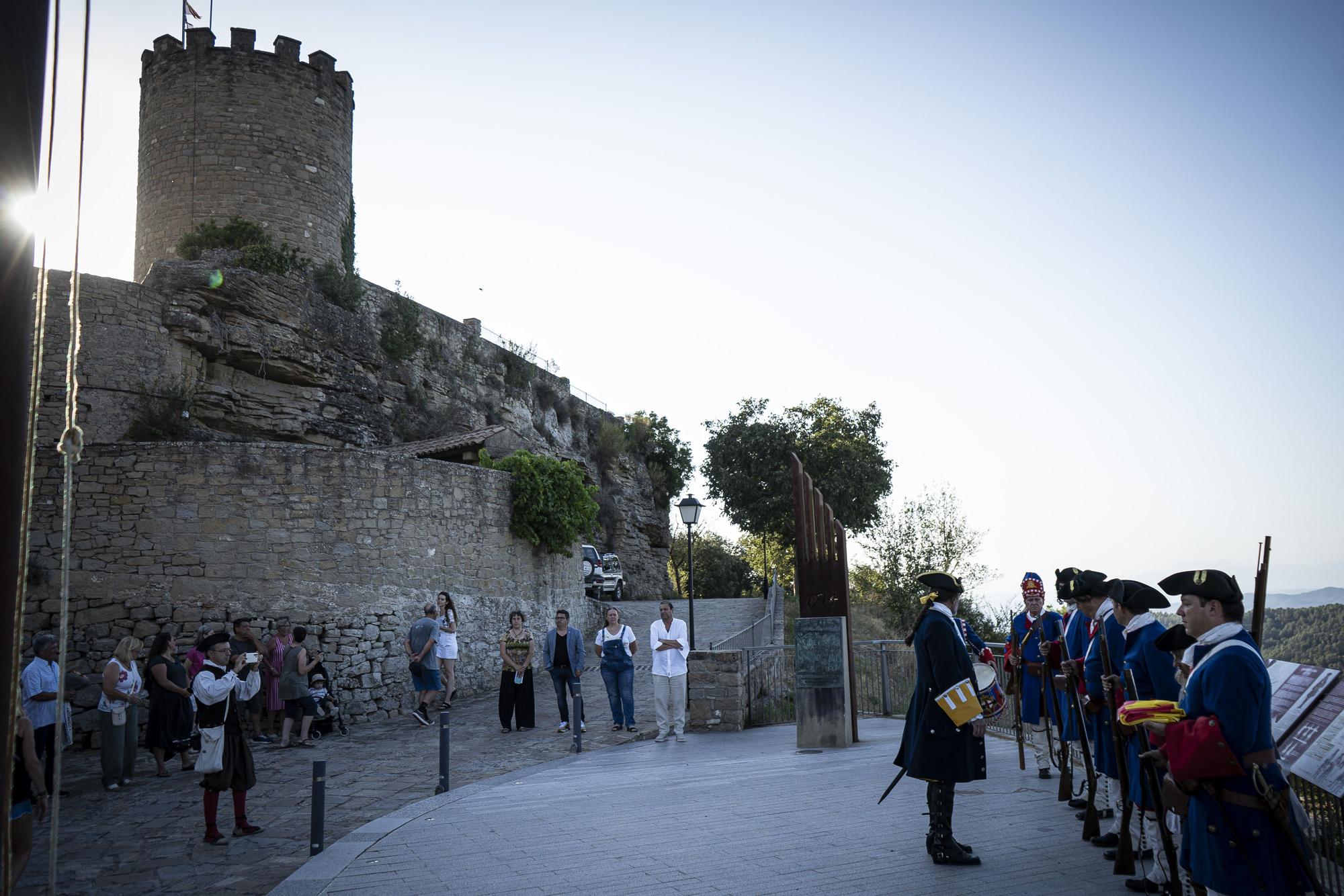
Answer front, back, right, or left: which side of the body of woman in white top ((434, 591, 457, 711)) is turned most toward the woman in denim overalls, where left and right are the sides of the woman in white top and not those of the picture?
left

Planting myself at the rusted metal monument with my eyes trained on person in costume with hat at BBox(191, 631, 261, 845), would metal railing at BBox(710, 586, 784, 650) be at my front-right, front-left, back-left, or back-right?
back-right

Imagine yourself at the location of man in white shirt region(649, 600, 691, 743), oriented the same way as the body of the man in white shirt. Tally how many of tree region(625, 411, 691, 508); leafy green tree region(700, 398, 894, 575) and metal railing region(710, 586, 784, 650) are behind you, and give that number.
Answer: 3

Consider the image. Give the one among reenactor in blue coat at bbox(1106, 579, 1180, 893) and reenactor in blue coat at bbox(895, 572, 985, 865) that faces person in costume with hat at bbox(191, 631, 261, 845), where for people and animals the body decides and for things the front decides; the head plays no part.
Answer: reenactor in blue coat at bbox(1106, 579, 1180, 893)

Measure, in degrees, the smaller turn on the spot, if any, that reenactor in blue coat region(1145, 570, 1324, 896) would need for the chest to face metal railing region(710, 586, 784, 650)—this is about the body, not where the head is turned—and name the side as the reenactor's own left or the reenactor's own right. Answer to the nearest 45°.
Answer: approximately 45° to the reenactor's own right

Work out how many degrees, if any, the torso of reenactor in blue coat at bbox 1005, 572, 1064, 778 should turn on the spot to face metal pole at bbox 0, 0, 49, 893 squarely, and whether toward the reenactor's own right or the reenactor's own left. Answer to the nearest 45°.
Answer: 0° — they already face it

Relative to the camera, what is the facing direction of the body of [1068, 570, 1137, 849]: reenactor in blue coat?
to the viewer's left

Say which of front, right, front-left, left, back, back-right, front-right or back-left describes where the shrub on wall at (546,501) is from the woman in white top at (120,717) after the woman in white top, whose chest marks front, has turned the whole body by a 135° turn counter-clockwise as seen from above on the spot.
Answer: front-right

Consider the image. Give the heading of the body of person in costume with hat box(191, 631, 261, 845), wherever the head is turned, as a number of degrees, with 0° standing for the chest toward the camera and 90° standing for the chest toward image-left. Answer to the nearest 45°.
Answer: approximately 315°

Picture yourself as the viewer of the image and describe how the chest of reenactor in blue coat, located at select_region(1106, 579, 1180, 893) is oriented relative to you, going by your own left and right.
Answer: facing to the left of the viewer

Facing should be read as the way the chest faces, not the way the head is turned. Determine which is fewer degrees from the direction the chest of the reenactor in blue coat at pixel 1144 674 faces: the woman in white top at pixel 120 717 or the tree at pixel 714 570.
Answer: the woman in white top
